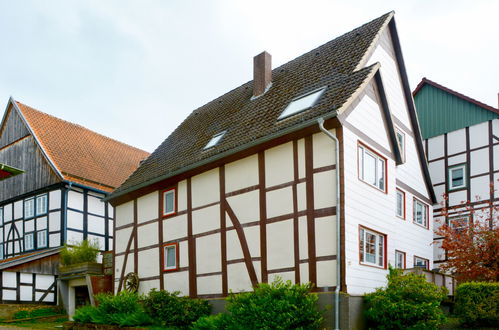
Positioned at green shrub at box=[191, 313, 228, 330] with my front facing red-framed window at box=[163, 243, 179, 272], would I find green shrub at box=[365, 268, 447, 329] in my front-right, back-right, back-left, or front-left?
back-right

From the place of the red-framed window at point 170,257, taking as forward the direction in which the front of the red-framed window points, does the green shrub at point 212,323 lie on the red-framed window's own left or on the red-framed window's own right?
on the red-framed window's own left

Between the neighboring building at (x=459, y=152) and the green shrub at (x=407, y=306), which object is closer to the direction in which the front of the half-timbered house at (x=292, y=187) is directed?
the green shrub

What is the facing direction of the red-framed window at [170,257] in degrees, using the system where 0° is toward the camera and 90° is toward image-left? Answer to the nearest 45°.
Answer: approximately 45°
